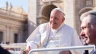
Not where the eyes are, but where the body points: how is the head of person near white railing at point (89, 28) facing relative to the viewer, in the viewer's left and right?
facing to the left of the viewer
